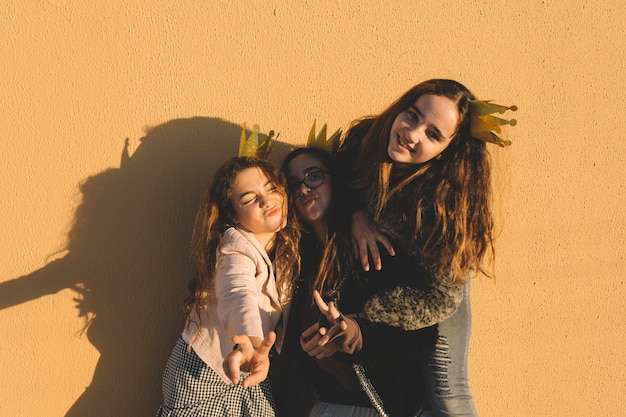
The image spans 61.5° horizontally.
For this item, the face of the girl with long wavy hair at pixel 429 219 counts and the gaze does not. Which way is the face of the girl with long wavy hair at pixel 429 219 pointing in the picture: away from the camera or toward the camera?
toward the camera

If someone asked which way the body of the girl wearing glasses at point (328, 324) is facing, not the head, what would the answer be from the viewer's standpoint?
toward the camera

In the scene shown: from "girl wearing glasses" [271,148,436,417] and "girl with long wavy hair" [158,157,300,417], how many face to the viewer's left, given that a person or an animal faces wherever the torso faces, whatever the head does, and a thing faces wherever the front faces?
0

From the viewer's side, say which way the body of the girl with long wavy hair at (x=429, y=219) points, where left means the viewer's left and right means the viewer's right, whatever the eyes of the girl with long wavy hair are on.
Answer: facing the viewer and to the left of the viewer

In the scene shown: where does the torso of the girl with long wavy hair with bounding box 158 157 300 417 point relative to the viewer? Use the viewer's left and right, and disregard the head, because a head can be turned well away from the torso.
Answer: facing the viewer and to the right of the viewer

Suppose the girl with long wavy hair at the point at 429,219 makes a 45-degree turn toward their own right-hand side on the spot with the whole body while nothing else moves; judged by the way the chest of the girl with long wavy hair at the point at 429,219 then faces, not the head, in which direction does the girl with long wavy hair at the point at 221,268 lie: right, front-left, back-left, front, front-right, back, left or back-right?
front
